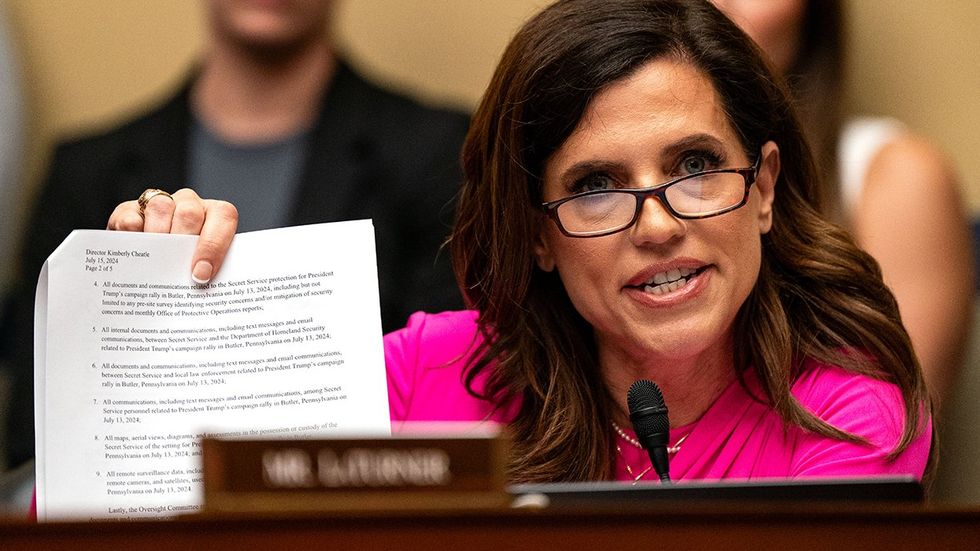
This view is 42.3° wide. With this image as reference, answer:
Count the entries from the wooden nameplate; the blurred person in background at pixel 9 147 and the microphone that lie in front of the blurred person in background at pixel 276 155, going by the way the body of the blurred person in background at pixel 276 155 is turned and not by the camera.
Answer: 2

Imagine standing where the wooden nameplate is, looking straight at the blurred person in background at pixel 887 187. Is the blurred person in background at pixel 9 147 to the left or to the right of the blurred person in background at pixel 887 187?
left

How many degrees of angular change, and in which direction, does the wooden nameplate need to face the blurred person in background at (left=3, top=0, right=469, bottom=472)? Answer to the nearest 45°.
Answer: approximately 180°

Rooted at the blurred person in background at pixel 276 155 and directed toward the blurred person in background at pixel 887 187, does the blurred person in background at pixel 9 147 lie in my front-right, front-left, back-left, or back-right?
back-left

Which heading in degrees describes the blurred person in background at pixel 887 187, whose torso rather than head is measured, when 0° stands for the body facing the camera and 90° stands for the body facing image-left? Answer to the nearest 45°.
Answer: approximately 45°

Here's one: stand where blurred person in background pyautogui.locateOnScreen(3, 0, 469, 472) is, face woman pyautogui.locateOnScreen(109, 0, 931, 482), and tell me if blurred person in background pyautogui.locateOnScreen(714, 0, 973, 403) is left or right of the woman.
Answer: left

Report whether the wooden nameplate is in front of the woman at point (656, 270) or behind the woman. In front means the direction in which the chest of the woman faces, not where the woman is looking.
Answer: in front

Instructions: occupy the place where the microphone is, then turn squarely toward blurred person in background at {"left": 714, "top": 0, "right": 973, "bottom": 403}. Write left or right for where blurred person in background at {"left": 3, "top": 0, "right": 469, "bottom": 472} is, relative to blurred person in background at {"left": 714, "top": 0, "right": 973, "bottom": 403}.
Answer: left

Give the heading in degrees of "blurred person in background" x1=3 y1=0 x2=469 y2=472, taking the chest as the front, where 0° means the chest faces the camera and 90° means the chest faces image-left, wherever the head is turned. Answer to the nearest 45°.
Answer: approximately 0°

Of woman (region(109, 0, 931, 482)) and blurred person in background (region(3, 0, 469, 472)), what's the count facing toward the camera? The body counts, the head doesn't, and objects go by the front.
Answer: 2
